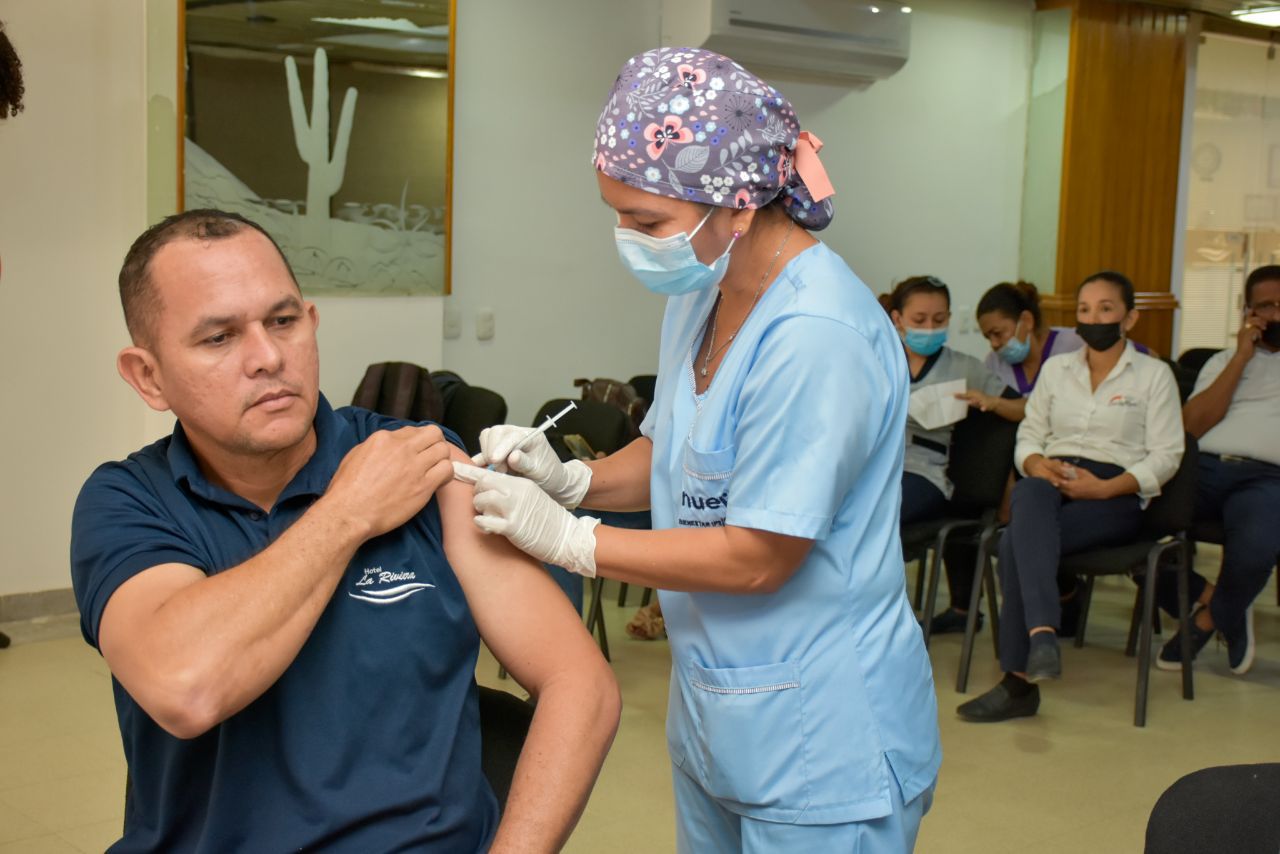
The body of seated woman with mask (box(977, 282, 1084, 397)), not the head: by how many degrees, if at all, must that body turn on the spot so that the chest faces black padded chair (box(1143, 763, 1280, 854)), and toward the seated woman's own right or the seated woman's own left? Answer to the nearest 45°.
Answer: approximately 45° to the seated woman's own left

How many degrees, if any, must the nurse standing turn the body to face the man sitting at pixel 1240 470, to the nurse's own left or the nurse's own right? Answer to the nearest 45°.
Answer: approximately 180°

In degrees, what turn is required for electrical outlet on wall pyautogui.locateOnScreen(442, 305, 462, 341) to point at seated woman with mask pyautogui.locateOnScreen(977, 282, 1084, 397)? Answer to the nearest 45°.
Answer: approximately 90° to its left

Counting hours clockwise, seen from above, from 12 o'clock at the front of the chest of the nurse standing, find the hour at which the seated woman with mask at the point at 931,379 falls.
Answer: The seated woman with mask is roughly at 5 o'clock from the nurse standing.

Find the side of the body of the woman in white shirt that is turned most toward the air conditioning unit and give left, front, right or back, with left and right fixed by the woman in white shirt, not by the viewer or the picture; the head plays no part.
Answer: right

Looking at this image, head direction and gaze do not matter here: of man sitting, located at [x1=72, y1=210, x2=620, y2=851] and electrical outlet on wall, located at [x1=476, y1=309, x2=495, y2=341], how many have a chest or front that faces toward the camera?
2

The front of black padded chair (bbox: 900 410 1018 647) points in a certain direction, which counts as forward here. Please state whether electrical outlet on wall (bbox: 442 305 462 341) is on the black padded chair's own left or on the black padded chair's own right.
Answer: on the black padded chair's own right

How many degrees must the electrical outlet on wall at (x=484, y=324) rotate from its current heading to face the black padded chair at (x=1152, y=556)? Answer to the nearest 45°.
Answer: approximately 45° to its left
